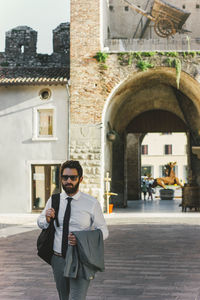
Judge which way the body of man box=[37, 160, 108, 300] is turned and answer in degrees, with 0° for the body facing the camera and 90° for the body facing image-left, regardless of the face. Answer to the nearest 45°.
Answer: approximately 45°

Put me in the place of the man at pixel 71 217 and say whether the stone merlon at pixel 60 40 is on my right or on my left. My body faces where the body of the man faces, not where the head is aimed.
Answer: on my right

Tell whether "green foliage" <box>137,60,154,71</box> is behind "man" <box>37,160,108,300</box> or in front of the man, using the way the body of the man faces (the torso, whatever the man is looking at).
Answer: behind

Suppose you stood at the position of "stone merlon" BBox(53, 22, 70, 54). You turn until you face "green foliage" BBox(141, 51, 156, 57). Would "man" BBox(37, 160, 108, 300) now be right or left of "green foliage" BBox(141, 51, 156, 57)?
right

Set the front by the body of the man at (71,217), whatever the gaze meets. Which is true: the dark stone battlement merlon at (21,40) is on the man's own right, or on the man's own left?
on the man's own right

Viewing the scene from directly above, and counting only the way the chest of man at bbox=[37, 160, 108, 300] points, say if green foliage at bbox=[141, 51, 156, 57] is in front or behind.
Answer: behind

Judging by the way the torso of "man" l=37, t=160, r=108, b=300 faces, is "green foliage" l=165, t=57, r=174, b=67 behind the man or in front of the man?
behind

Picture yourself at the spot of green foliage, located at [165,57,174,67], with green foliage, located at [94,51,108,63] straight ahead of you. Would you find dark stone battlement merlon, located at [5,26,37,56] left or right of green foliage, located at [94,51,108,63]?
right

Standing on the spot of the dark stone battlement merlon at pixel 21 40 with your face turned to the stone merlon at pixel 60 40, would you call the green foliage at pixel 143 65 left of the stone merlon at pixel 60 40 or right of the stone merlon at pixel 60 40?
right
